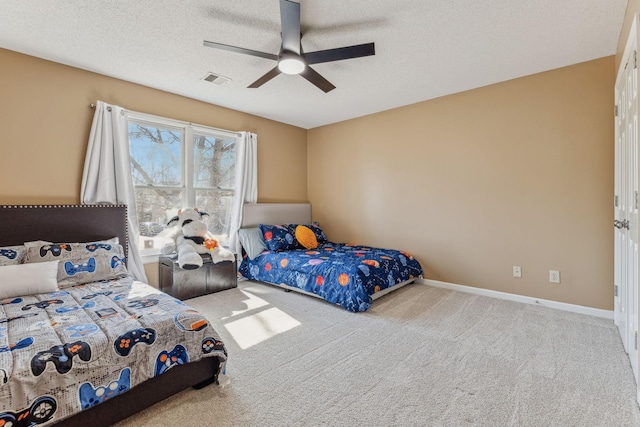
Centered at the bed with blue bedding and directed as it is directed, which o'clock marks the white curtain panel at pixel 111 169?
The white curtain panel is roughly at 4 o'clock from the bed with blue bedding.

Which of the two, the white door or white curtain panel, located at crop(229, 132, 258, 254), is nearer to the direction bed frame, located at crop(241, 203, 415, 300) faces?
the white door

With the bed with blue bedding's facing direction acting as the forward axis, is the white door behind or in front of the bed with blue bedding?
in front

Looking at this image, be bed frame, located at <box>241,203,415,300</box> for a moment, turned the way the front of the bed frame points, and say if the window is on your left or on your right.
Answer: on your right

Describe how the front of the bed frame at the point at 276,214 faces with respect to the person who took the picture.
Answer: facing the viewer and to the right of the viewer

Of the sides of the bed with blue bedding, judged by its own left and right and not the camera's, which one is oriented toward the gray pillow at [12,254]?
right

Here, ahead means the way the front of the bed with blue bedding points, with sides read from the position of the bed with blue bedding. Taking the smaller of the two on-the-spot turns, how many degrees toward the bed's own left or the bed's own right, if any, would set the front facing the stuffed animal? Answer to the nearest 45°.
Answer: approximately 135° to the bed's own right

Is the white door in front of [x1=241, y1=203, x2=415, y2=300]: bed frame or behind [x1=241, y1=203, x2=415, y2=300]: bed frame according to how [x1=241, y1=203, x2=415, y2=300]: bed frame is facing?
in front

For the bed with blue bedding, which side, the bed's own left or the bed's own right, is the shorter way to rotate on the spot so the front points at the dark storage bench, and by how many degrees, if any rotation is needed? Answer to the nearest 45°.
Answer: approximately 135° to the bed's own right

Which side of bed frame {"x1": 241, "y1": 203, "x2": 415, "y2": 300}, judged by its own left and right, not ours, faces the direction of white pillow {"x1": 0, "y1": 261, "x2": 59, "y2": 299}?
right

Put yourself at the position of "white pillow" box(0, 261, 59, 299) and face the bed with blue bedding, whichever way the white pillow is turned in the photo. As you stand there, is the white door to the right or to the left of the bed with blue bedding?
right

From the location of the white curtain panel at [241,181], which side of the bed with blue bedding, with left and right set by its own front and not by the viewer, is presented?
back
